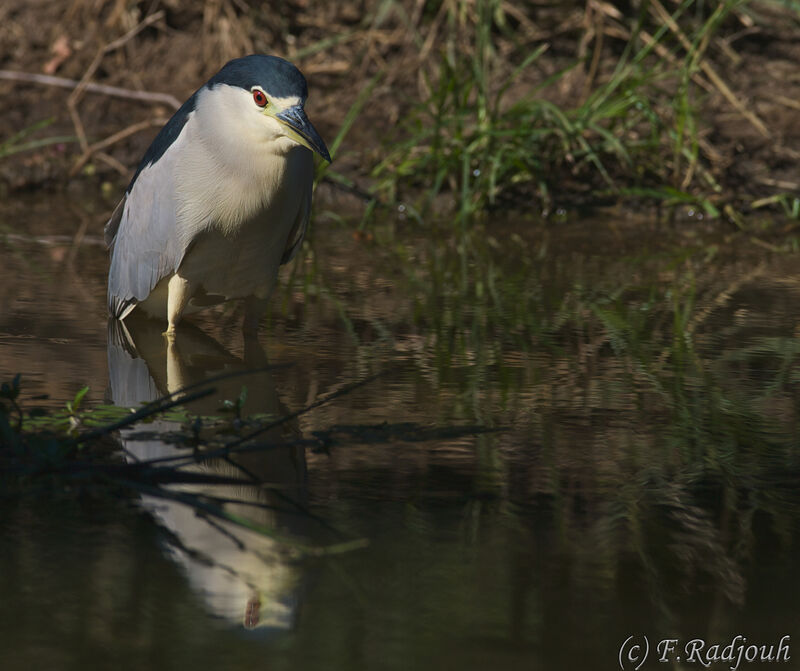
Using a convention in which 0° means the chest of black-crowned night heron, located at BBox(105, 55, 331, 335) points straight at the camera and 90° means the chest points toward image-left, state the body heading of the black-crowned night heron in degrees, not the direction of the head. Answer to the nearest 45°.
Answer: approximately 315°
